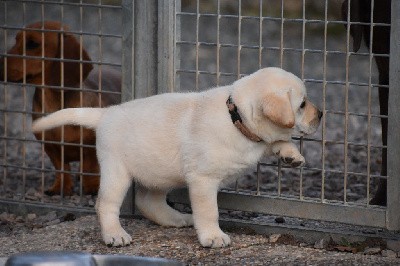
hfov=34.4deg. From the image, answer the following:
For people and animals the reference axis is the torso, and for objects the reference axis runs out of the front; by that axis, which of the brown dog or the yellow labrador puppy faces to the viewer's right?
the yellow labrador puppy

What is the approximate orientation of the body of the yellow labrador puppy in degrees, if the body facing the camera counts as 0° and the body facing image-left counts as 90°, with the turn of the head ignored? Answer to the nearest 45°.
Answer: approximately 270°

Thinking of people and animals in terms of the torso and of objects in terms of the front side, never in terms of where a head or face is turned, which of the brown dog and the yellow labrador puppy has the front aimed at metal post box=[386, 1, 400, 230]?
the yellow labrador puppy

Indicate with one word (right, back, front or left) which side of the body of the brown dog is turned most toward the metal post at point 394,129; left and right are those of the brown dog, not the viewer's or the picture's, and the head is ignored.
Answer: left

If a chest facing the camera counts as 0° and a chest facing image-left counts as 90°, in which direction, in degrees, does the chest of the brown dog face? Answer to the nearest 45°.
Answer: approximately 45°

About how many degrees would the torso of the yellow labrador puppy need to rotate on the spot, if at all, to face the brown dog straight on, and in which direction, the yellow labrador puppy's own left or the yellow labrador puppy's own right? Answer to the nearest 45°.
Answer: approximately 135° to the yellow labrador puppy's own left

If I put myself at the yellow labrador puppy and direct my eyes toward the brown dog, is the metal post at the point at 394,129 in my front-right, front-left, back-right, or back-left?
back-right

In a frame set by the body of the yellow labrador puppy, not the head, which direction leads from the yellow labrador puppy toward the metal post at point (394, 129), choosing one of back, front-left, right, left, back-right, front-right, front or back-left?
front

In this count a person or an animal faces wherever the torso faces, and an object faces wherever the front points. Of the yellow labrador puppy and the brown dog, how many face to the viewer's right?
1

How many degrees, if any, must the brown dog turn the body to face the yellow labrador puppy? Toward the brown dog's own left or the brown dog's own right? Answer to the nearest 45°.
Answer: approximately 90° to the brown dog's own left
